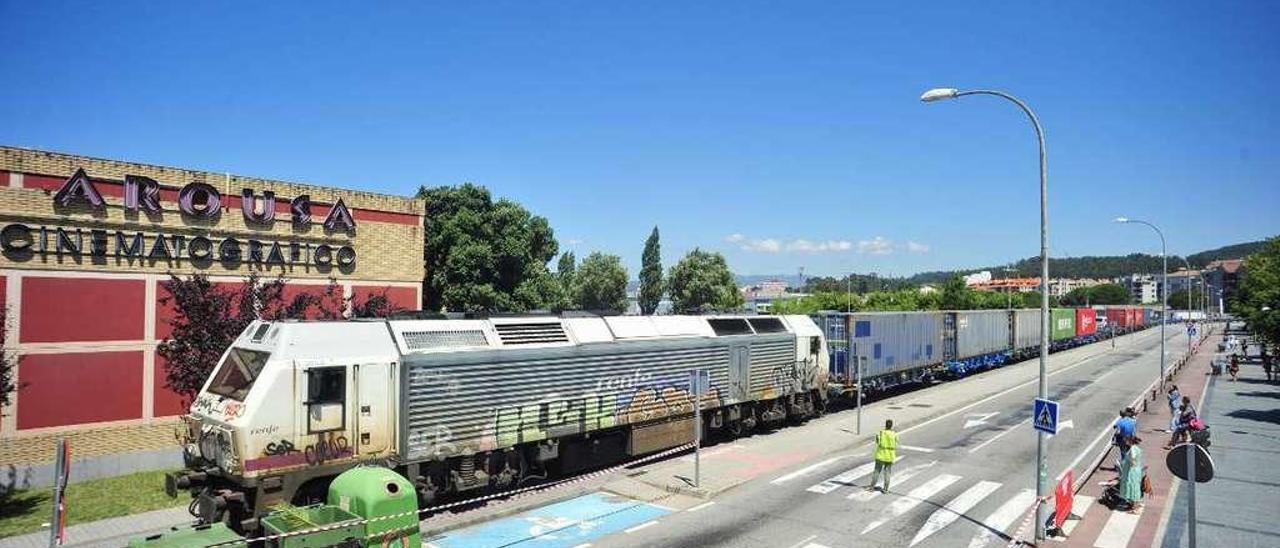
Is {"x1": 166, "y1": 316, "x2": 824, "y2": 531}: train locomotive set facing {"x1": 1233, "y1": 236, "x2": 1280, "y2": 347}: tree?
no

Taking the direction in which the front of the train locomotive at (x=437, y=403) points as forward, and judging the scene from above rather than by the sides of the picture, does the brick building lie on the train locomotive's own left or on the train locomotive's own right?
on the train locomotive's own right

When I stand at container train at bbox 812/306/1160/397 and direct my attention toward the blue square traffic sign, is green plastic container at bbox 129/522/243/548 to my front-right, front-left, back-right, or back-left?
front-right

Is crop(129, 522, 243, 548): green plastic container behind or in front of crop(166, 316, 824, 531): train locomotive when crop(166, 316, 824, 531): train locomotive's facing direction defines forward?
in front

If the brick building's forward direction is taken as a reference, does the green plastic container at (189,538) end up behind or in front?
in front

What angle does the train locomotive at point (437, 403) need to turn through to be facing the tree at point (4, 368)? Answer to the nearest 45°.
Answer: approximately 45° to its right

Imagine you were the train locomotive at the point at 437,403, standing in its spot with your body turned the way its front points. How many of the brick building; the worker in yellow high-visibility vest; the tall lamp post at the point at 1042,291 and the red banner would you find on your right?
1

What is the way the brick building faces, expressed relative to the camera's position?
facing the viewer and to the right of the viewer

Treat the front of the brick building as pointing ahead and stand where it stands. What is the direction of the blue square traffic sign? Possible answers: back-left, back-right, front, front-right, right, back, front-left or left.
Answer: front

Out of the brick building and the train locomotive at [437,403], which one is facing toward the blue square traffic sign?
the brick building

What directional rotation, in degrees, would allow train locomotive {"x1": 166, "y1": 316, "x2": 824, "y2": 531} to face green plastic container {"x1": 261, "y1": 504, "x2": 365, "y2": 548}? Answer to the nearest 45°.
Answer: approximately 45° to its left

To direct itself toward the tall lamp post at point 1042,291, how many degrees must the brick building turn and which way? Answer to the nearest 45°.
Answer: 0° — it already faces it

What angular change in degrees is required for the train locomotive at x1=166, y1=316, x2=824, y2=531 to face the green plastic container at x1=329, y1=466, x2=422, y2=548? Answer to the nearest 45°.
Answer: approximately 45° to its left

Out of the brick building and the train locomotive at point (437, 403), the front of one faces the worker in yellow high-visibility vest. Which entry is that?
the brick building

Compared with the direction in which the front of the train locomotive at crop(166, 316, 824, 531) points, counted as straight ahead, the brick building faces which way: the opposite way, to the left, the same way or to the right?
to the left

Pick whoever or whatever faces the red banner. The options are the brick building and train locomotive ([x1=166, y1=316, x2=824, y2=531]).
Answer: the brick building

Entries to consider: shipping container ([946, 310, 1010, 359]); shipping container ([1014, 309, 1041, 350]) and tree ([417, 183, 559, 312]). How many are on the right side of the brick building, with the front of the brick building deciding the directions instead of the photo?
0

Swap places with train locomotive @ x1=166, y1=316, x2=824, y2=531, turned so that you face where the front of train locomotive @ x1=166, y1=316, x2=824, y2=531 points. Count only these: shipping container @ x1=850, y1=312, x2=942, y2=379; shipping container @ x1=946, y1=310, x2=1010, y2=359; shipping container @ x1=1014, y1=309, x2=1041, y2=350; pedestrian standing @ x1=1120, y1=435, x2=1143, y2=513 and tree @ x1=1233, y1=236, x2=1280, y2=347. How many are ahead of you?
0

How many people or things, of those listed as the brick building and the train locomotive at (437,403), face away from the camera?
0

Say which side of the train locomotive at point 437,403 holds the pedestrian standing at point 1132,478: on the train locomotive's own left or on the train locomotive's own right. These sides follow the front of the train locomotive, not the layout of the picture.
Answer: on the train locomotive's own left

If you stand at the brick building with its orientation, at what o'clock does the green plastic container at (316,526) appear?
The green plastic container is roughly at 1 o'clock from the brick building.
